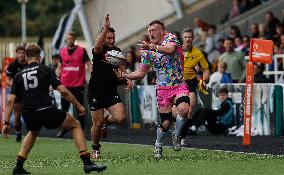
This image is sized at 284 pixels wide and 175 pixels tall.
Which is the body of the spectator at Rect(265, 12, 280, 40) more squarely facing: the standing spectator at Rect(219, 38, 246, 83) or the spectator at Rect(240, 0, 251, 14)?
the standing spectator

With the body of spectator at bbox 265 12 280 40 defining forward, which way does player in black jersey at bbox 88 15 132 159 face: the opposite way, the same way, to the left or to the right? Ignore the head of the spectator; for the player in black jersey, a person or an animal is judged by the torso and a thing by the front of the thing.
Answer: to the left

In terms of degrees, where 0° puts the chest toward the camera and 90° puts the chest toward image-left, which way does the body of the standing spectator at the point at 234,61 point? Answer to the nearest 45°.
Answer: approximately 45°

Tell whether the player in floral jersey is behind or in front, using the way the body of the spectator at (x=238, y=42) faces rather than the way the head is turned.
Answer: in front
